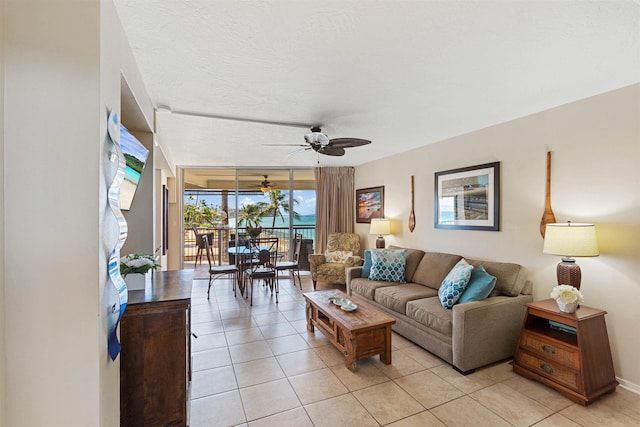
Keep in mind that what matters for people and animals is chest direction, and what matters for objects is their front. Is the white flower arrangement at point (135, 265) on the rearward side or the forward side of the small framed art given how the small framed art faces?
on the forward side

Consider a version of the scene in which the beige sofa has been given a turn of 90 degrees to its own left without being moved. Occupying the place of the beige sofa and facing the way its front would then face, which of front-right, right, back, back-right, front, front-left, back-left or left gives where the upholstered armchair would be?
back

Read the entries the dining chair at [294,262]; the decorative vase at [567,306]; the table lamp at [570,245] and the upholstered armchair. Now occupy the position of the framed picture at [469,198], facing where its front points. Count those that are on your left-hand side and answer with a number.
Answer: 2

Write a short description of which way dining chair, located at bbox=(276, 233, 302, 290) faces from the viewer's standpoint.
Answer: facing to the left of the viewer

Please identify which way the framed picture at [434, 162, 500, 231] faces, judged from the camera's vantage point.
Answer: facing the viewer and to the left of the viewer

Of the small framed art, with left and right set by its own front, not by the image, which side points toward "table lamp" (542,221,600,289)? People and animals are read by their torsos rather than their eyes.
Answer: left

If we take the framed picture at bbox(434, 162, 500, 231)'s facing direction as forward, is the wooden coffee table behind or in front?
in front

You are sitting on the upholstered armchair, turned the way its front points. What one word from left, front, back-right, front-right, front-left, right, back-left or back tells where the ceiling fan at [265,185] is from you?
right

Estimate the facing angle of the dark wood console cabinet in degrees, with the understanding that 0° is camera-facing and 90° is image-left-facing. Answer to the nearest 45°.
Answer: approximately 270°

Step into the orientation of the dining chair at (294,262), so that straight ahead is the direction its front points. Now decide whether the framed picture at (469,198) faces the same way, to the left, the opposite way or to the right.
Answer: the same way

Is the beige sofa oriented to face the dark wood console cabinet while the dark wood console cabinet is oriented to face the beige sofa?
yes

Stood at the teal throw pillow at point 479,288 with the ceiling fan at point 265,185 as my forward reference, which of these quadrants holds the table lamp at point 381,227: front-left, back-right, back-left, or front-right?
front-right

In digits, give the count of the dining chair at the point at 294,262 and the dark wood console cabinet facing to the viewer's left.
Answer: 1

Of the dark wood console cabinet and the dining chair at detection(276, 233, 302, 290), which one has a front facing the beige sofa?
the dark wood console cabinet

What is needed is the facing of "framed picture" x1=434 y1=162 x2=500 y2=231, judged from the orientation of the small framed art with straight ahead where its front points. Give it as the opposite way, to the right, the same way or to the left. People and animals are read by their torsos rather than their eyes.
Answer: the same way

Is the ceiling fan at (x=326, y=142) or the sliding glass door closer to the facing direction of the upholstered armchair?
the ceiling fan

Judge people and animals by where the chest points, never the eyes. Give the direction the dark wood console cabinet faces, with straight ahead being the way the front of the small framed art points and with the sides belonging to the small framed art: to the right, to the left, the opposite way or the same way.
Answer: the opposite way

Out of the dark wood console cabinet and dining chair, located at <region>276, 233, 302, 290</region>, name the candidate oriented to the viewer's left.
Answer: the dining chair

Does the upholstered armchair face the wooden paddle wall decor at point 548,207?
no

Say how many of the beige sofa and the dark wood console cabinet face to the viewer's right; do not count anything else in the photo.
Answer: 1

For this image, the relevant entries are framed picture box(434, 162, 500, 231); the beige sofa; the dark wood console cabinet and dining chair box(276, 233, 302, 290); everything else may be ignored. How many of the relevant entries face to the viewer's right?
1

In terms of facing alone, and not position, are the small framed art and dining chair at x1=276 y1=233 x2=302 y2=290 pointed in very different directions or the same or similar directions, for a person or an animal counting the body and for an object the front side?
same or similar directions
